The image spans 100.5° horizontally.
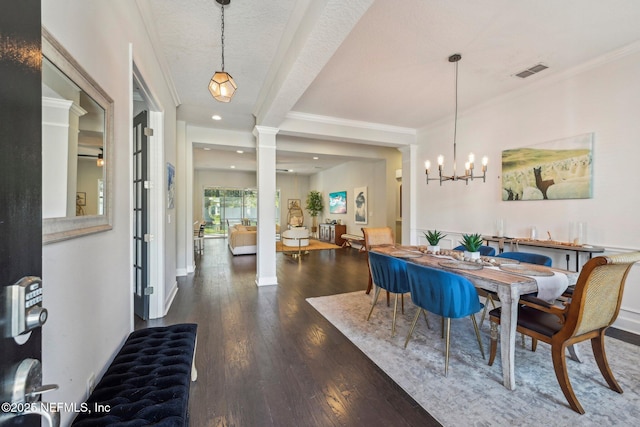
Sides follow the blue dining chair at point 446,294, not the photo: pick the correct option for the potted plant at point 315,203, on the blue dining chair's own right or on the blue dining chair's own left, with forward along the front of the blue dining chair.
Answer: on the blue dining chair's own left

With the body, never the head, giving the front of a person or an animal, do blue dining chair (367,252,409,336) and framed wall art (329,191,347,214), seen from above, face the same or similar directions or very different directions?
very different directions

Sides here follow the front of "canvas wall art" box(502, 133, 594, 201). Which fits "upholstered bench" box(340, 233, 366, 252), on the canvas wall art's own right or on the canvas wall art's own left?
on the canvas wall art's own right

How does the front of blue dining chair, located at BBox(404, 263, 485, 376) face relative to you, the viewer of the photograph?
facing away from the viewer and to the right of the viewer

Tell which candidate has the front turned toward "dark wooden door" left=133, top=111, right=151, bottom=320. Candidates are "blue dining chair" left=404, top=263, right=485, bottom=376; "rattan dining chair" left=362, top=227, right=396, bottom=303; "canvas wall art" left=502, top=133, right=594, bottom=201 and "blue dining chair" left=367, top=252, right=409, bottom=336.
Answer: the canvas wall art

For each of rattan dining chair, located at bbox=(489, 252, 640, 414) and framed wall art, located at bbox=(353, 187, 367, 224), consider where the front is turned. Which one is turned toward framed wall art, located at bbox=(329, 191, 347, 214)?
the rattan dining chair

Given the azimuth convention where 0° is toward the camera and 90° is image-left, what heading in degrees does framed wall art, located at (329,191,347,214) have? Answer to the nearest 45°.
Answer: approximately 45°

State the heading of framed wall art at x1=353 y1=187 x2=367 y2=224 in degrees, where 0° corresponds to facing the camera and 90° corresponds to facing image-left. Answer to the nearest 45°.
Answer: approximately 45°

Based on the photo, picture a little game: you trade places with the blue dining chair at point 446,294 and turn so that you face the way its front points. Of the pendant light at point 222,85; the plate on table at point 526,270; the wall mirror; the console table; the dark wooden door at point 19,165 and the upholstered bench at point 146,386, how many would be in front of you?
2

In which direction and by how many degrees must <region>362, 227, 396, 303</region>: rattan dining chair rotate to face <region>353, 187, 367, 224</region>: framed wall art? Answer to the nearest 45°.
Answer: approximately 135° to its left

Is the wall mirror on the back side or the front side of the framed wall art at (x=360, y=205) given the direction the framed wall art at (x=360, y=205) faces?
on the front side

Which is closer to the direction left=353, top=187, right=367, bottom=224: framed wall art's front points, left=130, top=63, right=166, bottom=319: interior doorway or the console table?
the interior doorway
